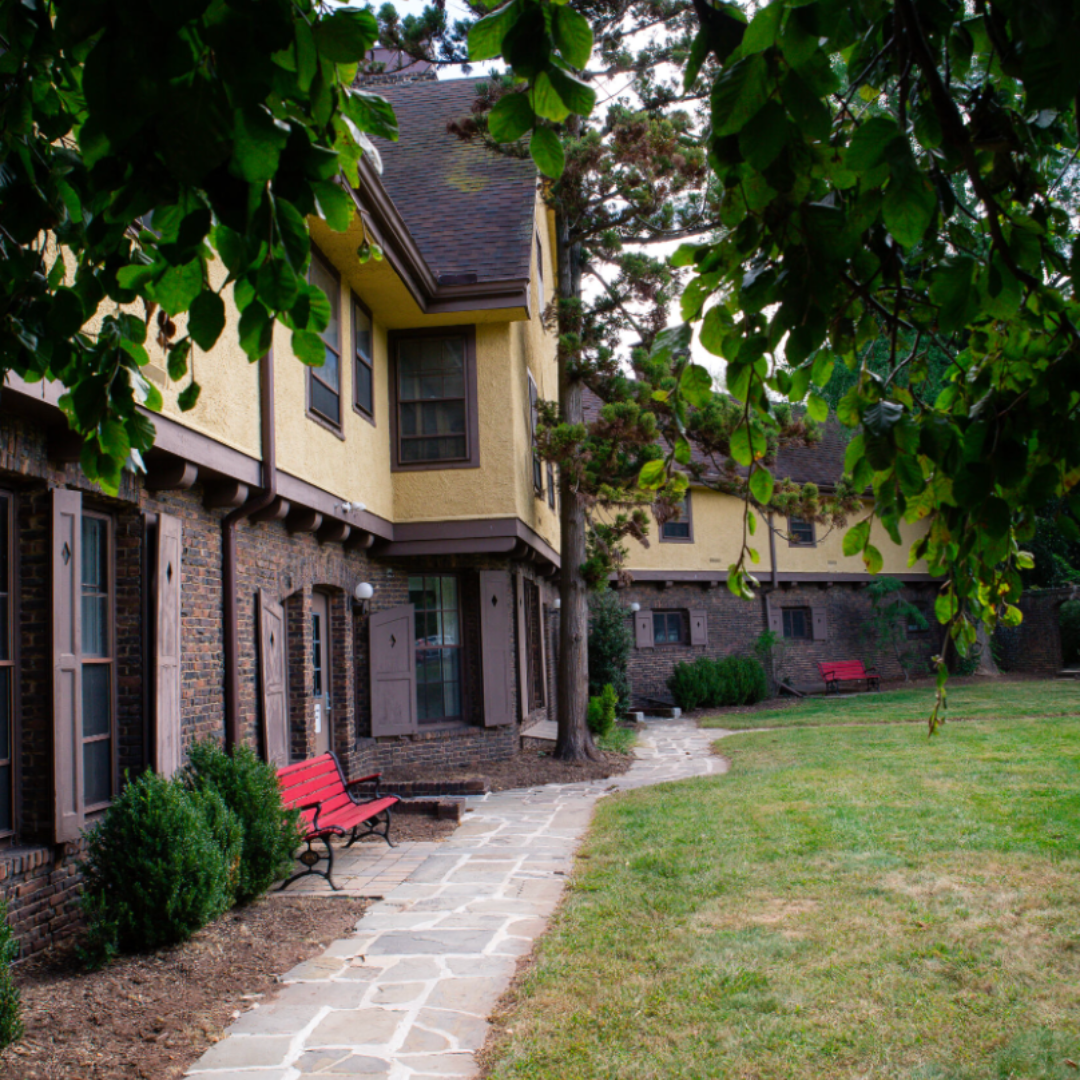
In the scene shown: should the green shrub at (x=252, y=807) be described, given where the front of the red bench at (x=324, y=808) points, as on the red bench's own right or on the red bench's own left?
on the red bench's own right

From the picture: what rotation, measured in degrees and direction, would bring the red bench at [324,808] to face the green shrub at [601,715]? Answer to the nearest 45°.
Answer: approximately 90° to its left

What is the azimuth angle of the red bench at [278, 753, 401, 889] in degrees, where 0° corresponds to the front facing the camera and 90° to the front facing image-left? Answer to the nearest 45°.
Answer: approximately 315°

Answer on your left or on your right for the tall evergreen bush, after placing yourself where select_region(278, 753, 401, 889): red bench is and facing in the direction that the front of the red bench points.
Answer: on your left

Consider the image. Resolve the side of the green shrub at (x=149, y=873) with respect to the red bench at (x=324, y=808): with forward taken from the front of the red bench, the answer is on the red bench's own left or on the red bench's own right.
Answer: on the red bench's own right

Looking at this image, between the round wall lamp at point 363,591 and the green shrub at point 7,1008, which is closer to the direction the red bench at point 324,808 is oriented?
the green shrub

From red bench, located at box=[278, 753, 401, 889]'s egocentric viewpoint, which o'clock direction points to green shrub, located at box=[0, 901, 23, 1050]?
The green shrub is roughly at 2 o'clock from the red bench.

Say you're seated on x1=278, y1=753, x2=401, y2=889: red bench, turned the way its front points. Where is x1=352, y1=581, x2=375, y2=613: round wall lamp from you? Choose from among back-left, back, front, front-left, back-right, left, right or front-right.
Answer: back-left

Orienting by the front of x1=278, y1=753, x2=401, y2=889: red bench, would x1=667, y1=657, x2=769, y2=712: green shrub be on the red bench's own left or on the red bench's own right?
on the red bench's own left

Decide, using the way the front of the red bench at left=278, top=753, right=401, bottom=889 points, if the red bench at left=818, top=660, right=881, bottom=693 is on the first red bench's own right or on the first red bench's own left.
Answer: on the first red bench's own left
